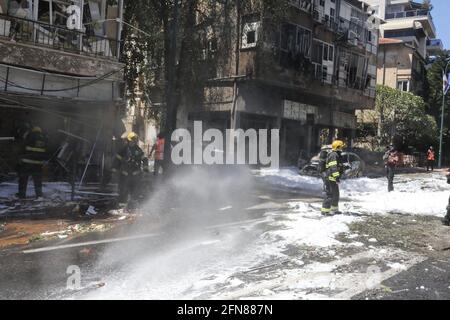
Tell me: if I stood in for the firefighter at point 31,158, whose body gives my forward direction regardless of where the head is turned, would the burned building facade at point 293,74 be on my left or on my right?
on my right

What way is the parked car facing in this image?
to the viewer's left

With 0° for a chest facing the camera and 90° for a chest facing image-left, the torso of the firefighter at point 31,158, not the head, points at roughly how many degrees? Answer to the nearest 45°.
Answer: approximately 180°

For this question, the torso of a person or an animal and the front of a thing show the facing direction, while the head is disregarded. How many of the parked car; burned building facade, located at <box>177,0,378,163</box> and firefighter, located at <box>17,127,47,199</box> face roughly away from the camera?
1

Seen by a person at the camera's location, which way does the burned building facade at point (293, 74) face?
facing the viewer and to the right of the viewer

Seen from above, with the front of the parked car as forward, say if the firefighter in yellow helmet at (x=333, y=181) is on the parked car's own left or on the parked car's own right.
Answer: on the parked car's own left

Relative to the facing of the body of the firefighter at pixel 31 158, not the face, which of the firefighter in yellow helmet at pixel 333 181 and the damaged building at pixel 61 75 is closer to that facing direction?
the damaged building

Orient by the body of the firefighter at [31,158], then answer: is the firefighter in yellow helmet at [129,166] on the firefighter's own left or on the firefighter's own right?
on the firefighter's own right

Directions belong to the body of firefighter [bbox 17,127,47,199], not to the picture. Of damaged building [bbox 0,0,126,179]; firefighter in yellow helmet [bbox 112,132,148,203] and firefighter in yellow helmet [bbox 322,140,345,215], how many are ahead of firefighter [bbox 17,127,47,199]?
1

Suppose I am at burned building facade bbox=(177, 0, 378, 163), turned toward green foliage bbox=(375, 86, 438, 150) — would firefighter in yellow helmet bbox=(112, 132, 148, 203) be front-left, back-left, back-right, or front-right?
back-right

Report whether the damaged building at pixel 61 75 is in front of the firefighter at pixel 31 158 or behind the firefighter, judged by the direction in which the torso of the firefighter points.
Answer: in front

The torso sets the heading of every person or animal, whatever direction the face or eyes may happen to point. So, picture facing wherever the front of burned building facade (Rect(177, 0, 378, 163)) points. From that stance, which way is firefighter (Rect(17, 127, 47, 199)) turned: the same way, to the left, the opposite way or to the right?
the opposite way

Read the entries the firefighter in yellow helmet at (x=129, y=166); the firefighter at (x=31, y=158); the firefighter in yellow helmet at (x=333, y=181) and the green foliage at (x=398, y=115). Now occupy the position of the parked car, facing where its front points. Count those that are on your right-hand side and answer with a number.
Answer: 1

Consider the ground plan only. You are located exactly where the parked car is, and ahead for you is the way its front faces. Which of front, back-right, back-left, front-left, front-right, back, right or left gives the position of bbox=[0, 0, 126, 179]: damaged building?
front-left

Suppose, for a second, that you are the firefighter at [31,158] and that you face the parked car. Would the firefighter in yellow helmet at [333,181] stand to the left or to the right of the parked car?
right
